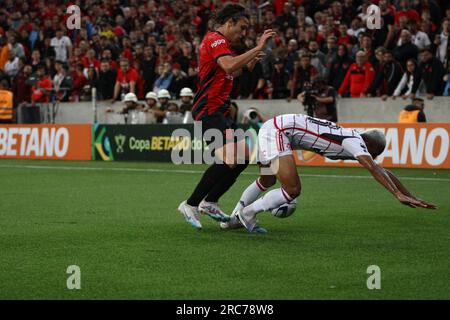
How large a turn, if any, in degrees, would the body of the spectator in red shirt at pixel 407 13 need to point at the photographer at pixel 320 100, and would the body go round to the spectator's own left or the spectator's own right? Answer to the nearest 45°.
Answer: approximately 45° to the spectator's own right

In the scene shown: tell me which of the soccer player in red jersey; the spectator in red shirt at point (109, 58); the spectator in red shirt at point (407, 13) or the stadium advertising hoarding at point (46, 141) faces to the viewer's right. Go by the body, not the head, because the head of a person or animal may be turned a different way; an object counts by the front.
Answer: the soccer player in red jersey

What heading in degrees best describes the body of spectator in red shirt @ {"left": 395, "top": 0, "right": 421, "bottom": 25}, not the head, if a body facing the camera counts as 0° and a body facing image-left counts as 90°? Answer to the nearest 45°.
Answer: approximately 0°

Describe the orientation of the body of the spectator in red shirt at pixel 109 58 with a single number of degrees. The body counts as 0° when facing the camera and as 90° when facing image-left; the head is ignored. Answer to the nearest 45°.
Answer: approximately 0°

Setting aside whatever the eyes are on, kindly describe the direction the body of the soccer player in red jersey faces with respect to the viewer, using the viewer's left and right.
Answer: facing to the right of the viewer
